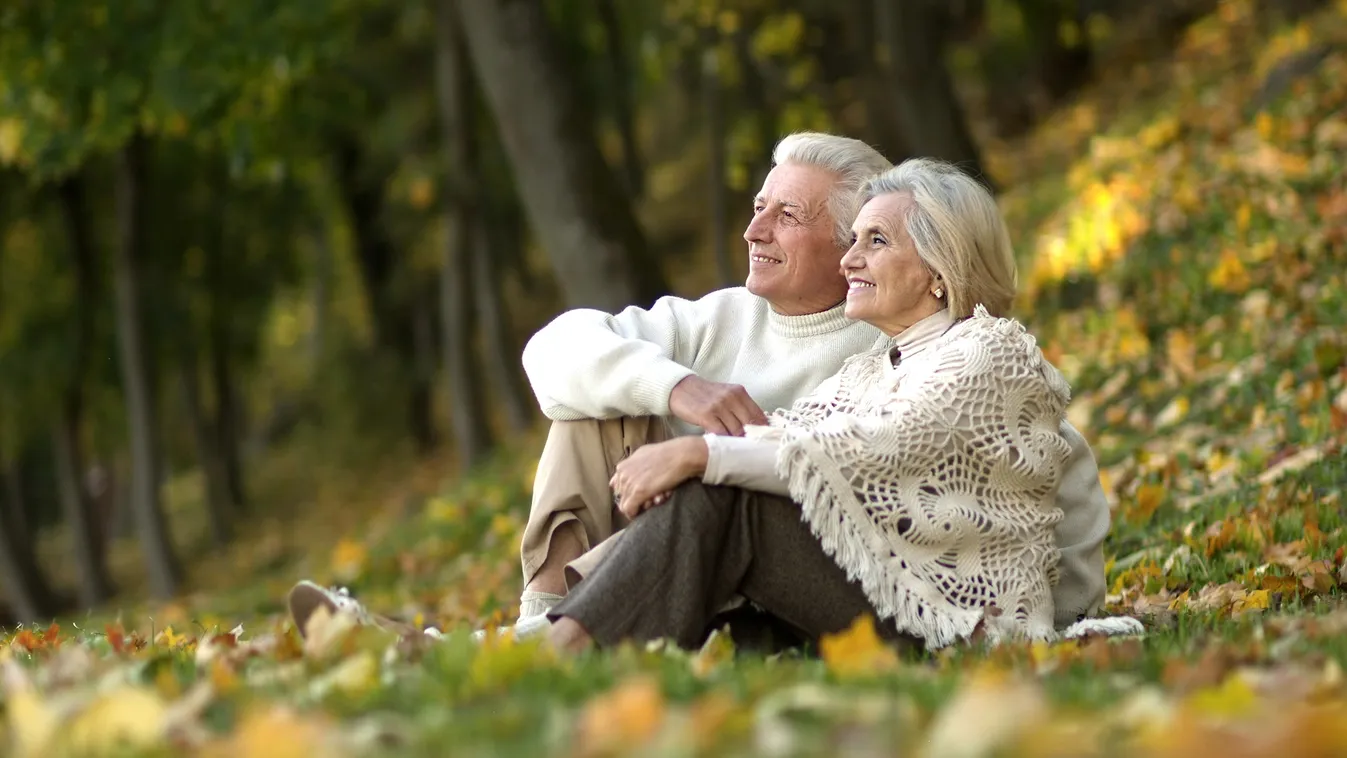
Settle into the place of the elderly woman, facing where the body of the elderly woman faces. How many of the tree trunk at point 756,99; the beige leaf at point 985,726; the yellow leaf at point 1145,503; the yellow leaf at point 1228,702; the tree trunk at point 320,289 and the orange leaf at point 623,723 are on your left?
3

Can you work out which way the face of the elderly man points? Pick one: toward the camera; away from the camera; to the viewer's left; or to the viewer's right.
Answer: to the viewer's left

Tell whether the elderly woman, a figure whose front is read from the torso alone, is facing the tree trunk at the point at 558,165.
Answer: no

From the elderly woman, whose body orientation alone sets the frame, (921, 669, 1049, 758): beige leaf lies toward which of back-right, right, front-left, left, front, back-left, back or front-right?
left

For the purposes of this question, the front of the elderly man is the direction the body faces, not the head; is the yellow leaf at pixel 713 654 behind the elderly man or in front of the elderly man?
in front

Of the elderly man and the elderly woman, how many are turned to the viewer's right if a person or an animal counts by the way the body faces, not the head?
0

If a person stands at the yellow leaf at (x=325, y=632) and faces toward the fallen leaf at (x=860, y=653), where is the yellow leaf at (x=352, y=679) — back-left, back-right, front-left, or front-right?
front-right

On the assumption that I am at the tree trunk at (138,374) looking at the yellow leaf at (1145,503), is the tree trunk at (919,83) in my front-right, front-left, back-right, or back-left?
front-left

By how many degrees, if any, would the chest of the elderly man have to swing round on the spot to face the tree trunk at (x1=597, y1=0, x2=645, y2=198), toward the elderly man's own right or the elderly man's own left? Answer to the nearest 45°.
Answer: approximately 135° to the elderly man's own right

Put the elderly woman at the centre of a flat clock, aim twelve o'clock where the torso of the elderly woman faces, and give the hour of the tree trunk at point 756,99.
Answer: The tree trunk is roughly at 3 o'clock from the elderly woman.

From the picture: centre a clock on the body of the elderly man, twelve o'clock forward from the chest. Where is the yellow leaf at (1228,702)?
The yellow leaf is roughly at 10 o'clock from the elderly man.

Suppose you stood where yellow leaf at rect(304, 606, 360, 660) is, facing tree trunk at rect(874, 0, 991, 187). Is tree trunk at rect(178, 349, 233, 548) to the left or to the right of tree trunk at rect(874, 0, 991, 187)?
left

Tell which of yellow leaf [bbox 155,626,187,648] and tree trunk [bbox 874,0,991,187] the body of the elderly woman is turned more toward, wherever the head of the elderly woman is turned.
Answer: the yellow leaf

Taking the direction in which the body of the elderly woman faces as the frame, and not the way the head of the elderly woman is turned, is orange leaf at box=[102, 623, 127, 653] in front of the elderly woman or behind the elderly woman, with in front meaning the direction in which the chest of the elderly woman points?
in front

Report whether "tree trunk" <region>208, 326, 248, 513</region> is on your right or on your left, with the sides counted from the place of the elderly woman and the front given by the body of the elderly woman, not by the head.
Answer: on your right

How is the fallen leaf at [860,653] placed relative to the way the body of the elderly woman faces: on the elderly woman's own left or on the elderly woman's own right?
on the elderly woman's own left

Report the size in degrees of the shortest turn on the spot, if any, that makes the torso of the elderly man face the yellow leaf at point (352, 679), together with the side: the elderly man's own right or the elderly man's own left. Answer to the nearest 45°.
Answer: approximately 45° to the elderly man's own left

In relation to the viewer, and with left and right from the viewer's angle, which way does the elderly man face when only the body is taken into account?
facing the viewer and to the left of the viewer

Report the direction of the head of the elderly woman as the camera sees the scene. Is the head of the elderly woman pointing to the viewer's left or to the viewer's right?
to the viewer's left

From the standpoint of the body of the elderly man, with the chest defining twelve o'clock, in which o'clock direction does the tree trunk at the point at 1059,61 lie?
The tree trunk is roughly at 5 o'clock from the elderly man.

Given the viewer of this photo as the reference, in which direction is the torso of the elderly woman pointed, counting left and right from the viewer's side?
facing to the left of the viewer
